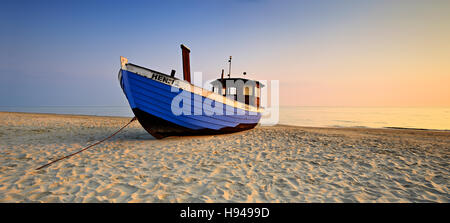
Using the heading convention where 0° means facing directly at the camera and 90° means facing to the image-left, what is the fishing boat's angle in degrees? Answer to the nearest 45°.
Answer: approximately 45°
